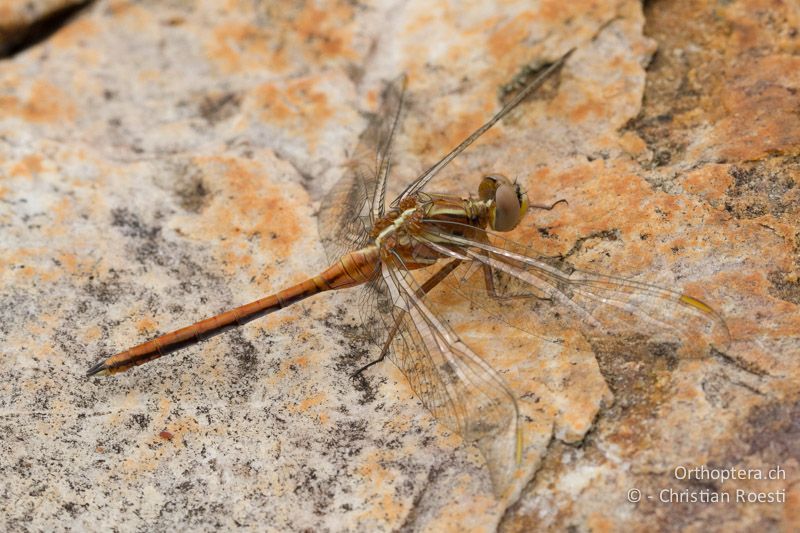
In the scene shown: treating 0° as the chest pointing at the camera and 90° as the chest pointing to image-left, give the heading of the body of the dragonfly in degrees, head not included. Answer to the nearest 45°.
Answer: approximately 225°
